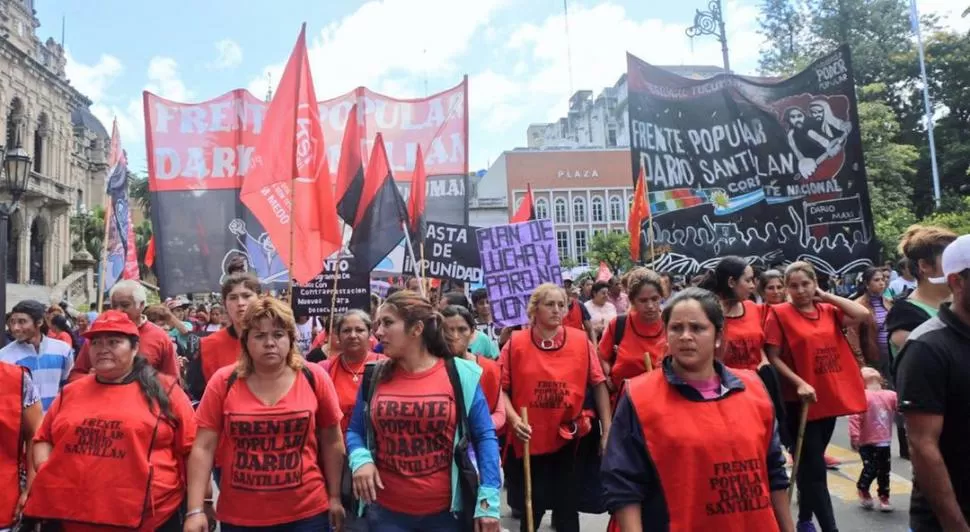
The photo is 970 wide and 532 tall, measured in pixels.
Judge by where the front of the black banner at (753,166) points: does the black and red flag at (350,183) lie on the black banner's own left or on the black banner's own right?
on the black banner's own right

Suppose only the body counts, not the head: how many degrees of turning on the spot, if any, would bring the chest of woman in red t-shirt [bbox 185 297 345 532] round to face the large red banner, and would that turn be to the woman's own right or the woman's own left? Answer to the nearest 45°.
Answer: approximately 180°

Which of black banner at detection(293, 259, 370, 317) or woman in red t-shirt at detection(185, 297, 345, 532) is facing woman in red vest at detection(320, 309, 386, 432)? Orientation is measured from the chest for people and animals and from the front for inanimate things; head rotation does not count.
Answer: the black banner

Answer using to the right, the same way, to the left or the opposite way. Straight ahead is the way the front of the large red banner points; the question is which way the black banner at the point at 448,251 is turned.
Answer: the same way

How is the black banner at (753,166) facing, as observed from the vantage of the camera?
facing the viewer

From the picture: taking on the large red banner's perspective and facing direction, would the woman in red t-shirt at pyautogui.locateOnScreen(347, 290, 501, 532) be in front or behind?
in front

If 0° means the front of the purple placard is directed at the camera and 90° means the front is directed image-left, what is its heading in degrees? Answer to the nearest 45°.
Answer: approximately 0°

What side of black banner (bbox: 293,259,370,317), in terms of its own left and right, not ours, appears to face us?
front

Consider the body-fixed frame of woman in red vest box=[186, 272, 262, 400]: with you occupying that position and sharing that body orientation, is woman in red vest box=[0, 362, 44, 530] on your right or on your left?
on your right

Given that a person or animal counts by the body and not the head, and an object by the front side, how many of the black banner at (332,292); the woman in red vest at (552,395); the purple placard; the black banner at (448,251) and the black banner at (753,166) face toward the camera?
5

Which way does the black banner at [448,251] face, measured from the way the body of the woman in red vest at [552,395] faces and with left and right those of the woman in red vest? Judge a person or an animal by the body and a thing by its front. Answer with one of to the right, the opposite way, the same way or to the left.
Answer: the same way

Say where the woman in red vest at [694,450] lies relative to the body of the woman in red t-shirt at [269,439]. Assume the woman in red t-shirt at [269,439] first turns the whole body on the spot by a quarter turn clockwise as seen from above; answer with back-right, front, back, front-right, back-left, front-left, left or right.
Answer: back-left

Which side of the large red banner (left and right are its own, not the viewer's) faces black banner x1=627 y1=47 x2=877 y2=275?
left

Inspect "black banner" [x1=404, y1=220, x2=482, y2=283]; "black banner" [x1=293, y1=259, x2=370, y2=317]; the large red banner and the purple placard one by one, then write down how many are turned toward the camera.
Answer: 4

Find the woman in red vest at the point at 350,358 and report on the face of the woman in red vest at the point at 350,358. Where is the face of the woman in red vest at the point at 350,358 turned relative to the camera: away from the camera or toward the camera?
toward the camera

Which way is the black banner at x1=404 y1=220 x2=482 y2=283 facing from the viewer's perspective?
toward the camera

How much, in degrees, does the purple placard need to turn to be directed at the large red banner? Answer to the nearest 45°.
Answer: approximately 135° to its right
